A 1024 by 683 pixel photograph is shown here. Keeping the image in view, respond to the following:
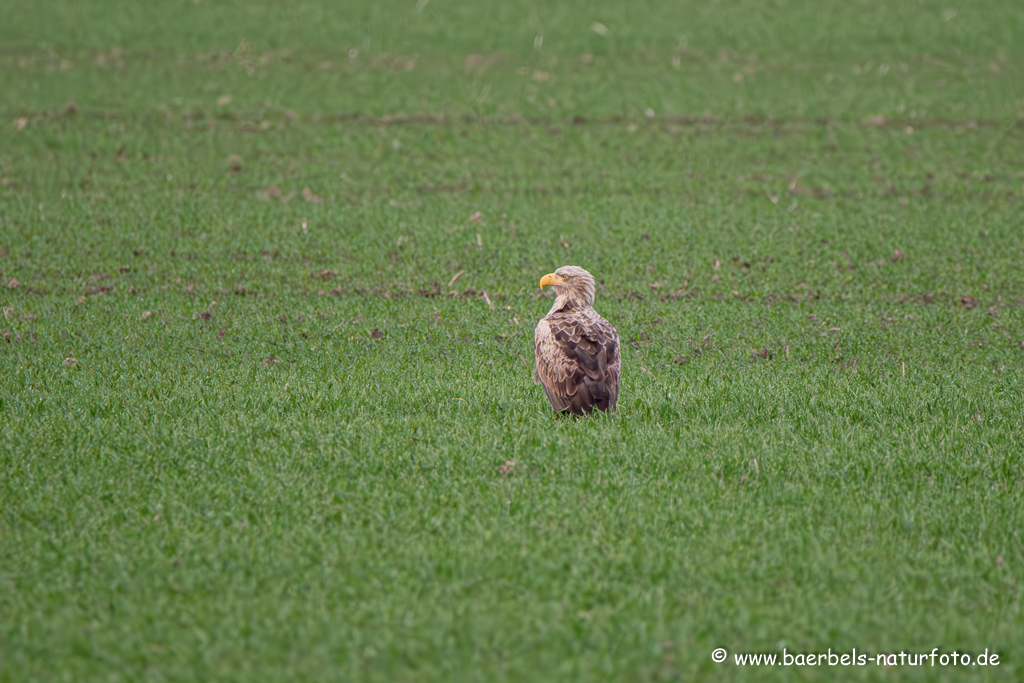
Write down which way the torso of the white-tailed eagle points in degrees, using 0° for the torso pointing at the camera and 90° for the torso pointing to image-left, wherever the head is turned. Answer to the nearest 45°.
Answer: approximately 135°
